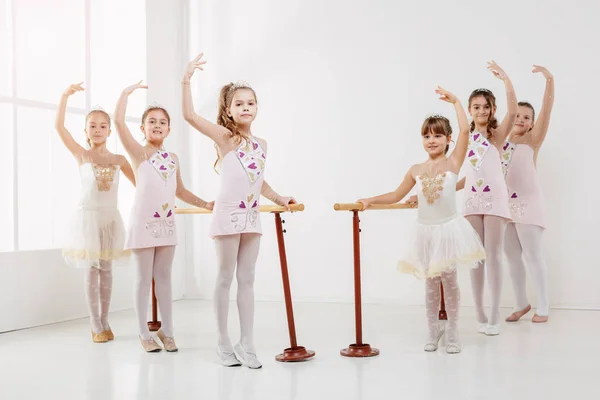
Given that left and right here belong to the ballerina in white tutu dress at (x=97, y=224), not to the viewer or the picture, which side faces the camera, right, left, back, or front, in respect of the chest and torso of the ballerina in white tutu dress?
front

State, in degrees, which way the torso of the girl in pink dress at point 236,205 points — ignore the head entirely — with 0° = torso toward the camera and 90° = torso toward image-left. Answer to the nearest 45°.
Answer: approximately 315°

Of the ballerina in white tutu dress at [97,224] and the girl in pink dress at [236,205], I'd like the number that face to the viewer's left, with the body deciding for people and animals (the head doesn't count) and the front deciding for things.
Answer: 0

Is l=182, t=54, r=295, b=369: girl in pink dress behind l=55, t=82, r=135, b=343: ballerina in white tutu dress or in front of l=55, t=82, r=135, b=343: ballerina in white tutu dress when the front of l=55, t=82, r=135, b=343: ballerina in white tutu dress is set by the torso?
in front

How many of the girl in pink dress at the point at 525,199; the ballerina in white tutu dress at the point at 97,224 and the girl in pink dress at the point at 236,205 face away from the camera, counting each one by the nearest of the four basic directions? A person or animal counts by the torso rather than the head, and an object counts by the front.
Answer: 0

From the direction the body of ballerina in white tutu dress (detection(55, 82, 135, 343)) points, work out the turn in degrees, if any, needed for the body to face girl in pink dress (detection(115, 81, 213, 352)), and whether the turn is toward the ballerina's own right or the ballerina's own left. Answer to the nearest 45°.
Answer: approximately 45° to the ballerina's own left
